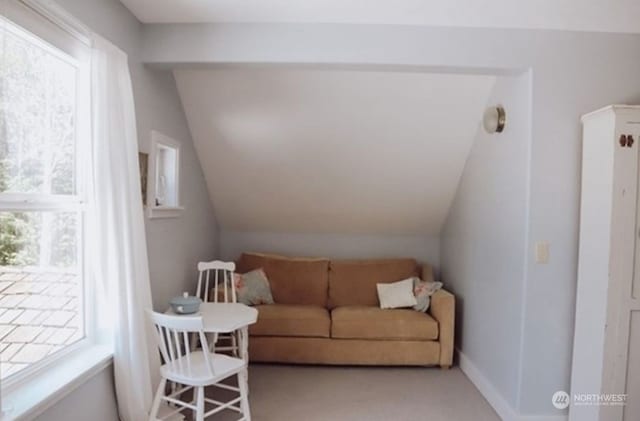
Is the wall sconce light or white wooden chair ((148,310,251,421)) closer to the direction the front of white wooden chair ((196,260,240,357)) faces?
the white wooden chair

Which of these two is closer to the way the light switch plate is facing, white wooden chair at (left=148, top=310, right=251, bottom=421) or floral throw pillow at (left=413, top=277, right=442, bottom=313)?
the white wooden chair

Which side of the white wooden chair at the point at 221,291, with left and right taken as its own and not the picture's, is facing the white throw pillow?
left

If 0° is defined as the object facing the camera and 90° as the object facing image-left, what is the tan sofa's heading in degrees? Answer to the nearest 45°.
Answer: approximately 0°

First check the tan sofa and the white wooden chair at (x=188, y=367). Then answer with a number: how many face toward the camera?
1

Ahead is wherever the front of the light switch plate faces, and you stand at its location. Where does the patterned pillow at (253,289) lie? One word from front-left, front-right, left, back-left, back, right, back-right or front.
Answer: right
